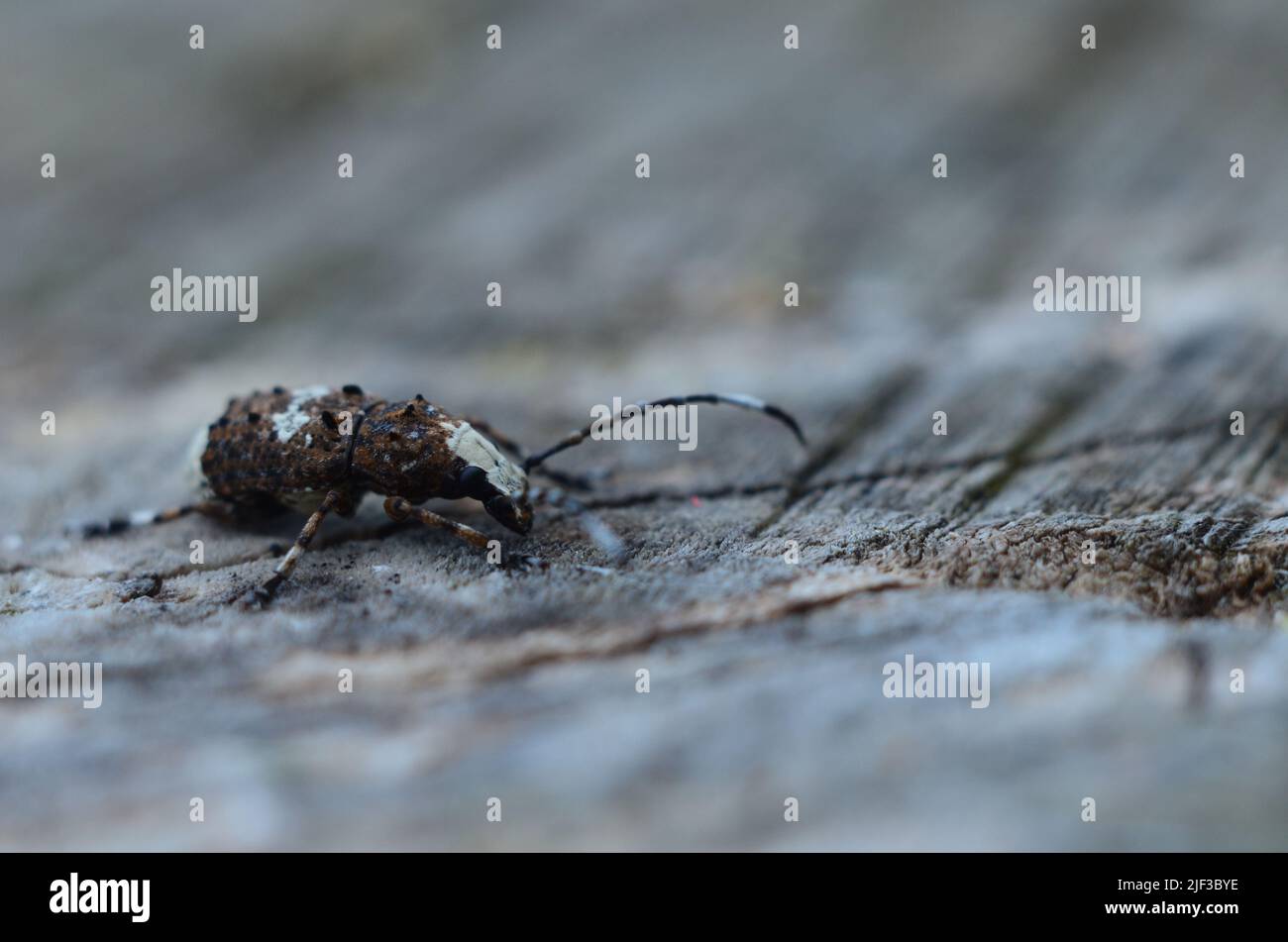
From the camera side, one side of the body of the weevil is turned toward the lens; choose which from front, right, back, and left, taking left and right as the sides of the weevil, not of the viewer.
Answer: right
